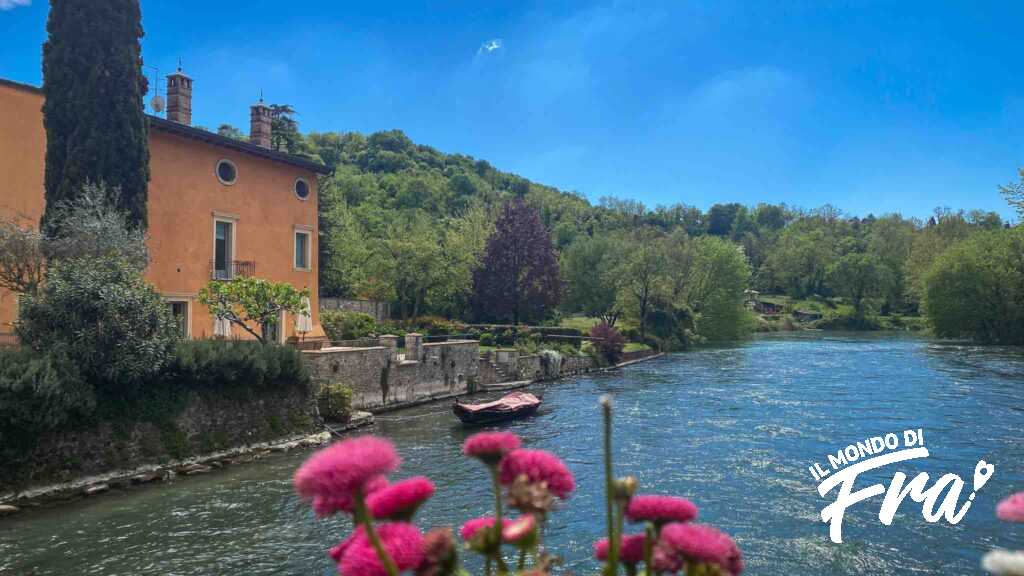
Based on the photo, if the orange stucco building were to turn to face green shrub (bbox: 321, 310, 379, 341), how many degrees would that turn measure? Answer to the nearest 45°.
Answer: approximately 90° to its left

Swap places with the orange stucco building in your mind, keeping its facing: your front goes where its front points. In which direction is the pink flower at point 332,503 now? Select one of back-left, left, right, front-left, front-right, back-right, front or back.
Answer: front-right

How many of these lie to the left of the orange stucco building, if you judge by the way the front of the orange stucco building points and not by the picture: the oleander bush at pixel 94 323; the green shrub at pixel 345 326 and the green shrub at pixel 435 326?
2

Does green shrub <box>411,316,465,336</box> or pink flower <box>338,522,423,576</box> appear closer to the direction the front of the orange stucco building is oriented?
the pink flower

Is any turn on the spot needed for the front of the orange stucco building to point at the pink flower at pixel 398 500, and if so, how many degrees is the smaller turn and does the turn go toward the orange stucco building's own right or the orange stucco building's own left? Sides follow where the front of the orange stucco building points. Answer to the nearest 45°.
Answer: approximately 45° to the orange stucco building's own right

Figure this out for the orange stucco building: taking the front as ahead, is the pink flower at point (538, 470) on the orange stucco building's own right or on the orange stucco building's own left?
on the orange stucco building's own right

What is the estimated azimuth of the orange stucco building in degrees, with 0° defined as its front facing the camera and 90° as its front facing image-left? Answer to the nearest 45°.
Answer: approximately 315°

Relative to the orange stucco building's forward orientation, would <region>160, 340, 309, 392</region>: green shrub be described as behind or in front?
in front

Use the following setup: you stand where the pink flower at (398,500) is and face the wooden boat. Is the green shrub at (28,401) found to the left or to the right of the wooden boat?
left

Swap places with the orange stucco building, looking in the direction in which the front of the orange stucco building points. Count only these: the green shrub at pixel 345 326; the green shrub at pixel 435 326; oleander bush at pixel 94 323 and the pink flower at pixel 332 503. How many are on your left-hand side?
2

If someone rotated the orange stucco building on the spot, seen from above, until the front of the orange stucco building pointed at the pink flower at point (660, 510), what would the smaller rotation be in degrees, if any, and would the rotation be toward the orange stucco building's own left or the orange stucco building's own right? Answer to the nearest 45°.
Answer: approximately 45° to the orange stucco building's own right

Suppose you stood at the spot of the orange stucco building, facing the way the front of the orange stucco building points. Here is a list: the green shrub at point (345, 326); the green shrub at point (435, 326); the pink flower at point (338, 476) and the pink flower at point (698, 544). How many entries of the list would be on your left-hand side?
2

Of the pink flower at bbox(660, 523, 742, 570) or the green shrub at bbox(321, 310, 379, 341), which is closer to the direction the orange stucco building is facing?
the pink flower
